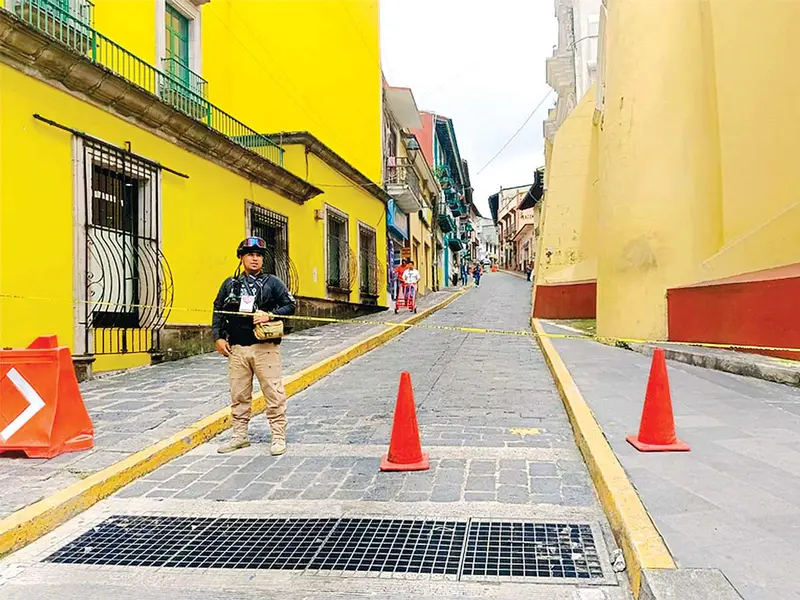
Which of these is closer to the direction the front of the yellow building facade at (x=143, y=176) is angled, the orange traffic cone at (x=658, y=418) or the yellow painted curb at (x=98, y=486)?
the orange traffic cone

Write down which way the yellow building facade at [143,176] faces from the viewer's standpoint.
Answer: facing the viewer and to the right of the viewer

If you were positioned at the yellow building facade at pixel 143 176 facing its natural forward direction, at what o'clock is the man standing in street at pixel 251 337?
The man standing in street is roughly at 1 o'clock from the yellow building facade.

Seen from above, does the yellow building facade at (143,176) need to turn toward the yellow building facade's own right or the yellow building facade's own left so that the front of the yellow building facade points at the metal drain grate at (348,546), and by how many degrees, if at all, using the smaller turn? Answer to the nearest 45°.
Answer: approximately 45° to the yellow building facade's own right

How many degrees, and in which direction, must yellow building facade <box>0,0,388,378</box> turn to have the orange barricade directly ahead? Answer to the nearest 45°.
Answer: approximately 45° to its right

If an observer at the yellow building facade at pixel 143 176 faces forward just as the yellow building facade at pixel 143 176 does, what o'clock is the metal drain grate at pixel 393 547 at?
The metal drain grate is roughly at 1 o'clock from the yellow building facade.

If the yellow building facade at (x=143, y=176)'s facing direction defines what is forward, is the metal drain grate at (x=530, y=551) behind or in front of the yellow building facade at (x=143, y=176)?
in front

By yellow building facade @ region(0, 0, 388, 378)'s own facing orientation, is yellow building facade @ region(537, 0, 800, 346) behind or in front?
in front

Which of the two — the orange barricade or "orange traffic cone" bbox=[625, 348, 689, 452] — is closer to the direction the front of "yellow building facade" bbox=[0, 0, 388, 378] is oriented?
the orange traffic cone
